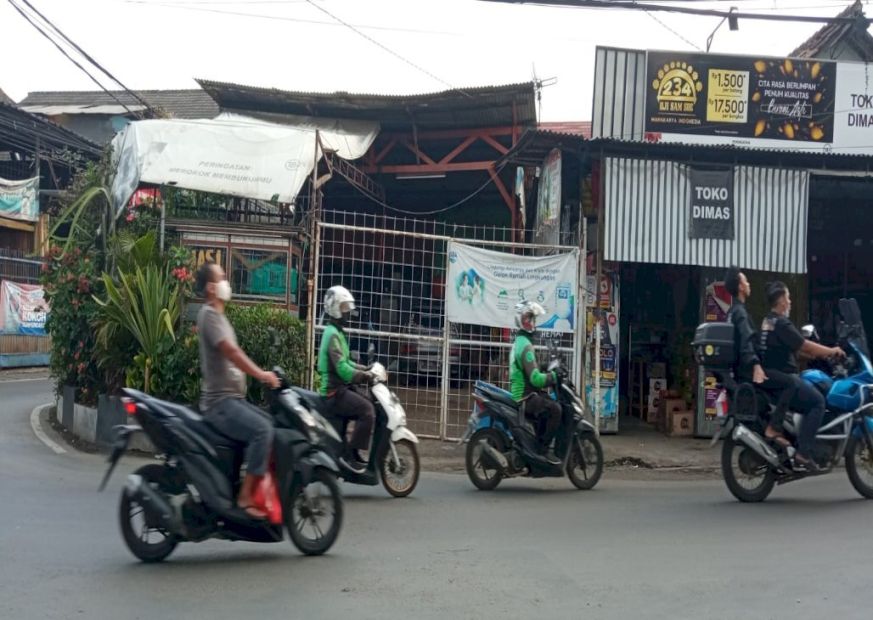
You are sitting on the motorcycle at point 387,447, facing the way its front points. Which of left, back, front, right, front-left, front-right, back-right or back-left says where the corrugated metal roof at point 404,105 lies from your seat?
back-left

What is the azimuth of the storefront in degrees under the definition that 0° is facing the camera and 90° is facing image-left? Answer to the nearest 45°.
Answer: approximately 0°

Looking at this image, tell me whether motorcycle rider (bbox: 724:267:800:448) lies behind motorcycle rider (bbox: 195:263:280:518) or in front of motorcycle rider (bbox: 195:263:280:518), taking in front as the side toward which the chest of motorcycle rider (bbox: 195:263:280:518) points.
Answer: in front

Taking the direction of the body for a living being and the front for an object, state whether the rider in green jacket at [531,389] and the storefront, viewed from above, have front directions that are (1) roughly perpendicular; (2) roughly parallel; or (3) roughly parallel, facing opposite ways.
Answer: roughly perpendicular

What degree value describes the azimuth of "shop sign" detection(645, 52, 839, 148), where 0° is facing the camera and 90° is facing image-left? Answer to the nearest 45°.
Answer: approximately 0°

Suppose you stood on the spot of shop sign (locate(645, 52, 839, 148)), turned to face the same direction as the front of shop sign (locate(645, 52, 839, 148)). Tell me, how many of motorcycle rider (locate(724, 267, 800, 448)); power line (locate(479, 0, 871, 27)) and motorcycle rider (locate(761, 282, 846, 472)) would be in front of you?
3

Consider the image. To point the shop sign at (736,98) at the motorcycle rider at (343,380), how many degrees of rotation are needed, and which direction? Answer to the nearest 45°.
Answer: approximately 45° to its right

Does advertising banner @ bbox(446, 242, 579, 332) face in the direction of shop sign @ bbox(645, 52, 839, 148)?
no

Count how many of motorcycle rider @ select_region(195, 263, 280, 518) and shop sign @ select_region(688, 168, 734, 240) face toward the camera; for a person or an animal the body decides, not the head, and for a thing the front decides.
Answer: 1

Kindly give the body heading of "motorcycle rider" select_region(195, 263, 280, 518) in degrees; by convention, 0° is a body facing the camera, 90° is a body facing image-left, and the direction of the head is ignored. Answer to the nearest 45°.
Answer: approximately 270°

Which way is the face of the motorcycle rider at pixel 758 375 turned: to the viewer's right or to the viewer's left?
to the viewer's right

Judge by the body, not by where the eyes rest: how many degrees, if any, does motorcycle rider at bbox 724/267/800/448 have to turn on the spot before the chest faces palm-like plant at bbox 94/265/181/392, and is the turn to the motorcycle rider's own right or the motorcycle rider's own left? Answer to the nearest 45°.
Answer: approximately 180°

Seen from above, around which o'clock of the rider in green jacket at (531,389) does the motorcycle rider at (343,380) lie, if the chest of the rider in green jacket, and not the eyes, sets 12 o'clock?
The motorcycle rider is roughly at 5 o'clock from the rider in green jacket.

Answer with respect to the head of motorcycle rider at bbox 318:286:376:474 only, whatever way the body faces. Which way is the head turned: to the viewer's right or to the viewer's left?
to the viewer's right

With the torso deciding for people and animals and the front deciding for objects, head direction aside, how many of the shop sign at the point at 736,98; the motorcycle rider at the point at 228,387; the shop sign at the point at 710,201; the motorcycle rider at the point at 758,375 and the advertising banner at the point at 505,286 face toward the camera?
3

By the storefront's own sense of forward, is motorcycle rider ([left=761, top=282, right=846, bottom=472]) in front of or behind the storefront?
in front

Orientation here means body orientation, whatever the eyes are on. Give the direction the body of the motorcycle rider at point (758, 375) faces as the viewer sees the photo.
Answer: to the viewer's right

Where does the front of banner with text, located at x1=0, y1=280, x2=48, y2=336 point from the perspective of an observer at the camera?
facing the viewer

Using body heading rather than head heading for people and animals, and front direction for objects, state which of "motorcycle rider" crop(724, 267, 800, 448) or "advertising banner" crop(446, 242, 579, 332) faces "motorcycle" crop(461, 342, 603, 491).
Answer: the advertising banner

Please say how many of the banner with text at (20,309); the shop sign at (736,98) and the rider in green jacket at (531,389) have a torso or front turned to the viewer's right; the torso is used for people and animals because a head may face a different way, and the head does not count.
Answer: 1

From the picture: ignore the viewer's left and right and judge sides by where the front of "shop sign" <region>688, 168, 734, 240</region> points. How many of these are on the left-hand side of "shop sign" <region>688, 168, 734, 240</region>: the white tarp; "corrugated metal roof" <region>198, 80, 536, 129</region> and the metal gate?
0
